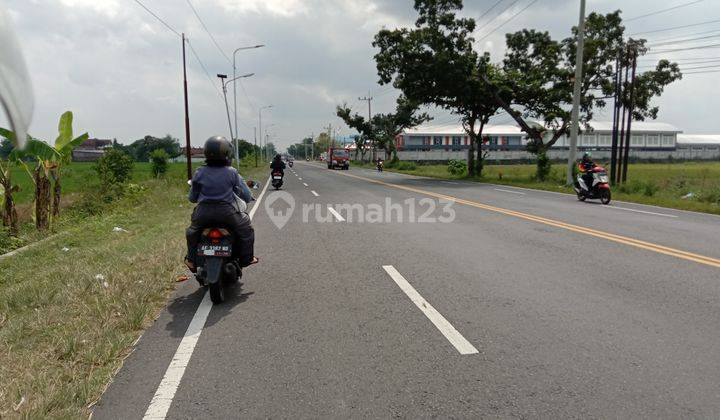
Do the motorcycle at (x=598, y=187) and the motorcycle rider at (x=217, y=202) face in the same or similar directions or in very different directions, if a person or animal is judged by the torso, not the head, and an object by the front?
very different directions

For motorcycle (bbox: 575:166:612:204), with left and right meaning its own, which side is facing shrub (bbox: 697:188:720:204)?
left

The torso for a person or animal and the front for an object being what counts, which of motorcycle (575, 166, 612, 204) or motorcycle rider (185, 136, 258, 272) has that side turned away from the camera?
the motorcycle rider

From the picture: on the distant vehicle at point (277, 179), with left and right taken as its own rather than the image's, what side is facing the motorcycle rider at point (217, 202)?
back

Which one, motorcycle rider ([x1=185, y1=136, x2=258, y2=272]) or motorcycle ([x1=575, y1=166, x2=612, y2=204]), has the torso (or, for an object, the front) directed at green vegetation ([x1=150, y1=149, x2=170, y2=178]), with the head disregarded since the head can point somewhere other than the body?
the motorcycle rider

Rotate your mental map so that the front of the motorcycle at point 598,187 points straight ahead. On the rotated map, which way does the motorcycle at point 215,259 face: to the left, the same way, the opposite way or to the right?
the opposite way

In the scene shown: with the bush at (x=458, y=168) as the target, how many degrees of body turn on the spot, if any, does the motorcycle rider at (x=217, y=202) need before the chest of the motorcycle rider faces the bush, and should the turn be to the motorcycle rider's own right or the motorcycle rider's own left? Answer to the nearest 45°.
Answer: approximately 45° to the motorcycle rider's own right

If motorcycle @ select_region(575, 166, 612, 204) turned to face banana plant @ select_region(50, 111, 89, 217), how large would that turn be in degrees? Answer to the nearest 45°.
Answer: approximately 90° to its right

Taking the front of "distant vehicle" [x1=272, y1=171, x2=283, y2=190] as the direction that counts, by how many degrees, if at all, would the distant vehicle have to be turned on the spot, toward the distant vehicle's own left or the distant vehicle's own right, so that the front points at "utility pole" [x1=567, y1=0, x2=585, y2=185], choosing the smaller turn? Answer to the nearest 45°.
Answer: approximately 90° to the distant vehicle's own right

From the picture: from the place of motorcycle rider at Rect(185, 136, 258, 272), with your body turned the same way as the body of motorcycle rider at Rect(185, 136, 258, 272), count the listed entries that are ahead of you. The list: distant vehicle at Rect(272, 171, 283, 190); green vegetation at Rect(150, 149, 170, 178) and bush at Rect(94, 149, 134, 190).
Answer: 3

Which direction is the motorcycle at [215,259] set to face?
away from the camera

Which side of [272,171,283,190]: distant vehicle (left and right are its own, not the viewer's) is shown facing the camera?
back

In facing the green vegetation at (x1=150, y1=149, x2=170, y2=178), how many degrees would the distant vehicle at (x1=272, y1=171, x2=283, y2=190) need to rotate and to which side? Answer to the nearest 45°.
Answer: approximately 45° to its left

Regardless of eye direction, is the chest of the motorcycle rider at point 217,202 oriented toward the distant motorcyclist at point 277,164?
yes
